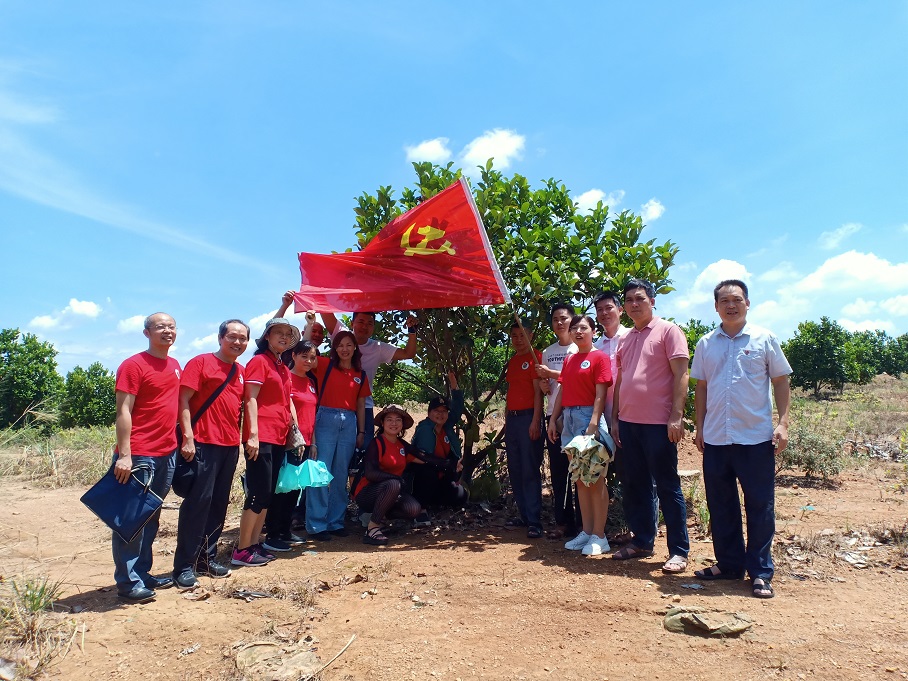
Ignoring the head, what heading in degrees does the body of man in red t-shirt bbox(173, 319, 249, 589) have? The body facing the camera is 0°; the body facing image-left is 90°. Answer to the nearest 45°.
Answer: approximately 315°

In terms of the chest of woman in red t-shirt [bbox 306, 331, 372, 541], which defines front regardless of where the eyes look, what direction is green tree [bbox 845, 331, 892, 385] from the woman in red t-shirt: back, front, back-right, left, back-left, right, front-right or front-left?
back-left

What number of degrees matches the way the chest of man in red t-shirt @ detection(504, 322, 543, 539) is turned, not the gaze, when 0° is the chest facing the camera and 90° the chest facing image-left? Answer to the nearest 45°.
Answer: approximately 45°

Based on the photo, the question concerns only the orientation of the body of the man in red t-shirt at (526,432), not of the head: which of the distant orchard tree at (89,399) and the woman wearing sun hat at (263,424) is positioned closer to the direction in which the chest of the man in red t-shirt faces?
the woman wearing sun hat

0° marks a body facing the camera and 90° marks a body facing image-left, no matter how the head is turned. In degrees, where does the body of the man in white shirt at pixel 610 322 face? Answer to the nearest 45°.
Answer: approximately 45°

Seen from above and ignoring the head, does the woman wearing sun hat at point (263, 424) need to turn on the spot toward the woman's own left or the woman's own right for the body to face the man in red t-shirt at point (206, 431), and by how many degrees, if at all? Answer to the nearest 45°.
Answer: approximately 90° to the woman's own right

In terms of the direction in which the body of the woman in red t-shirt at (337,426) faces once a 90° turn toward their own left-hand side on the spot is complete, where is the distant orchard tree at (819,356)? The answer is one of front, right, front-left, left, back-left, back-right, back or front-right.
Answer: front-left
